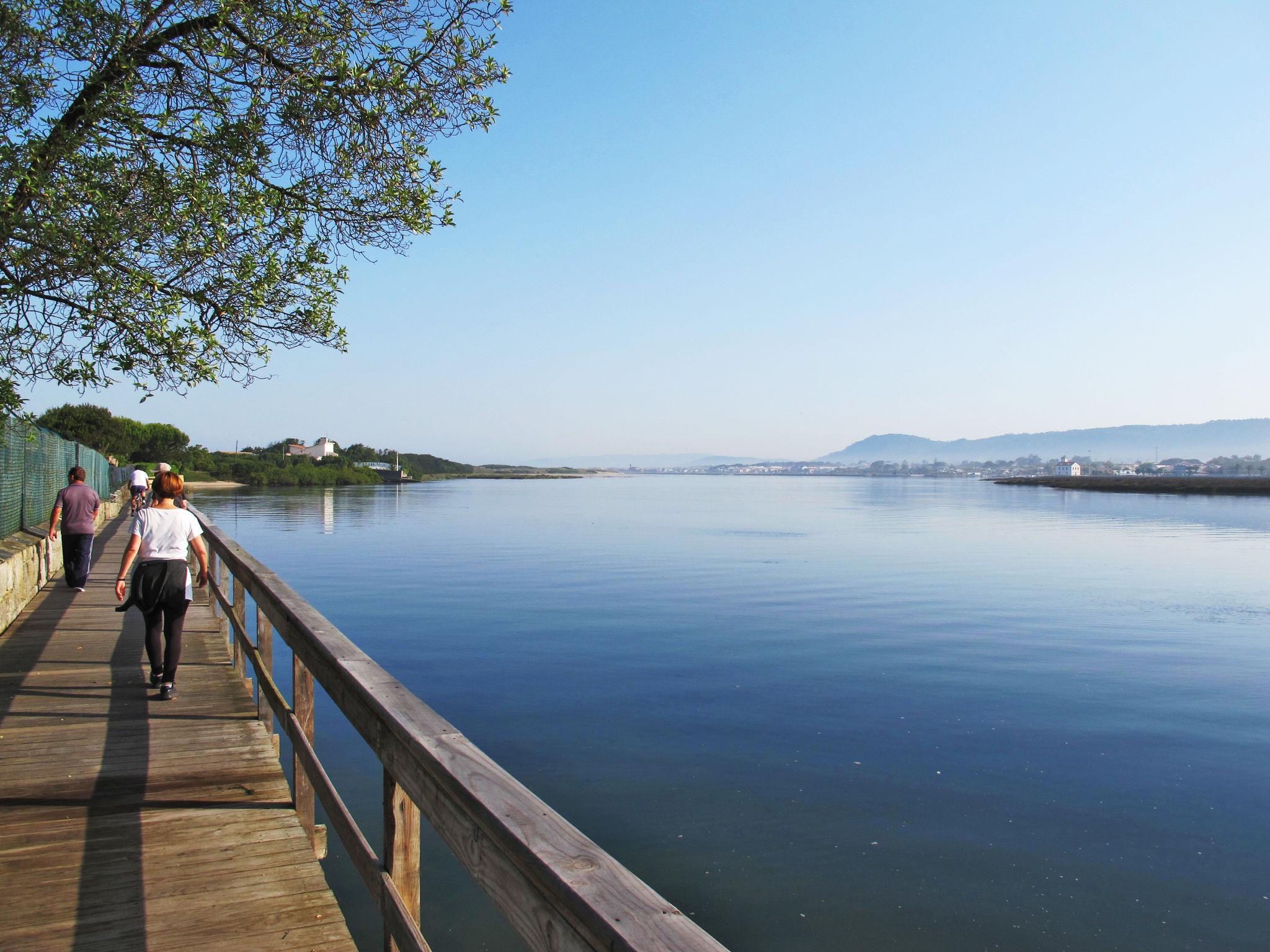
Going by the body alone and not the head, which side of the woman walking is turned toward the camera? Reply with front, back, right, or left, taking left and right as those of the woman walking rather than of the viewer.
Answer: back

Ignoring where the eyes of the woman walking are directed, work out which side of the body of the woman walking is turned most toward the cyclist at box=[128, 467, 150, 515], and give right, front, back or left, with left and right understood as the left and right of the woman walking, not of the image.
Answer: front

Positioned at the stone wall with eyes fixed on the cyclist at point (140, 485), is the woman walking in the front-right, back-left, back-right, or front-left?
back-right

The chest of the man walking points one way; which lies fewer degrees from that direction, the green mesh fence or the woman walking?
the green mesh fence

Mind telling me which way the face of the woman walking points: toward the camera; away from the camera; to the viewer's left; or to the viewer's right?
away from the camera

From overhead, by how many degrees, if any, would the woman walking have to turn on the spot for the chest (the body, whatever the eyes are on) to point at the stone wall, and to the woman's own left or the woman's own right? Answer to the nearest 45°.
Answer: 0° — they already face it

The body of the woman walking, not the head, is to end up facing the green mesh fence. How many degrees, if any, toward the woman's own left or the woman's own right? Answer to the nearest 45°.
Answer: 0° — they already face it

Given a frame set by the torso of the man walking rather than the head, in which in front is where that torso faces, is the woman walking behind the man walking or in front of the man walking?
behind

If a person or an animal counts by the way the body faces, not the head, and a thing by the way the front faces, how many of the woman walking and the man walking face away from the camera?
2

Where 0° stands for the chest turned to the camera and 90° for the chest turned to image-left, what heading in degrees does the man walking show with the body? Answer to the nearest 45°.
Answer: approximately 180°
